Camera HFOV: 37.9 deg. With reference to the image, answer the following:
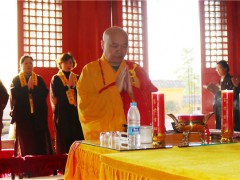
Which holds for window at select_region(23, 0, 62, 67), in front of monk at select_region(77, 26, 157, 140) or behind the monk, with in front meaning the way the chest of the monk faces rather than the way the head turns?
behind

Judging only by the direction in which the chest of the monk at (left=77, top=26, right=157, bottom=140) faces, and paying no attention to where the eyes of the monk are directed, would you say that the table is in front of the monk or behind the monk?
in front

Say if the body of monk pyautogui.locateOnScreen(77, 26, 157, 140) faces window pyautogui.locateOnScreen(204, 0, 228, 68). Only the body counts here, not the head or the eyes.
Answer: no

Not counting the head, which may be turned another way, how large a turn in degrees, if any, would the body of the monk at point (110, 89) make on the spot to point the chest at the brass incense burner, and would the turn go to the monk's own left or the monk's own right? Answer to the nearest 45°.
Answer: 0° — they already face it

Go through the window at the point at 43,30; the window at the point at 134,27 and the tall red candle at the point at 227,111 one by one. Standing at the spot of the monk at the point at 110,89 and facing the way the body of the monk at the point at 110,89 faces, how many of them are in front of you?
1

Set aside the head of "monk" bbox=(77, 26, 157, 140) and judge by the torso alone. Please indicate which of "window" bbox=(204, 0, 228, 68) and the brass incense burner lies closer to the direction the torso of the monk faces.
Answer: the brass incense burner

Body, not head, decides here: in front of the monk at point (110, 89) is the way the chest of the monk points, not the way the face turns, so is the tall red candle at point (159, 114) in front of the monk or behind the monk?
in front

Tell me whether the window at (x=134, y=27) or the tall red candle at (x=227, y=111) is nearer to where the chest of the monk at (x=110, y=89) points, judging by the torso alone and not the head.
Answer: the tall red candle

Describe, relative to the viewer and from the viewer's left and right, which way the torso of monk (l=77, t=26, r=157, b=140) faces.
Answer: facing the viewer and to the right of the viewer

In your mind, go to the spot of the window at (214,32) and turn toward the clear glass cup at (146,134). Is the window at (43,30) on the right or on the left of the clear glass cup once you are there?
right

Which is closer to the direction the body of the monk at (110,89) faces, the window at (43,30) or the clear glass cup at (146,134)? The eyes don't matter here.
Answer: the clear glass cup
